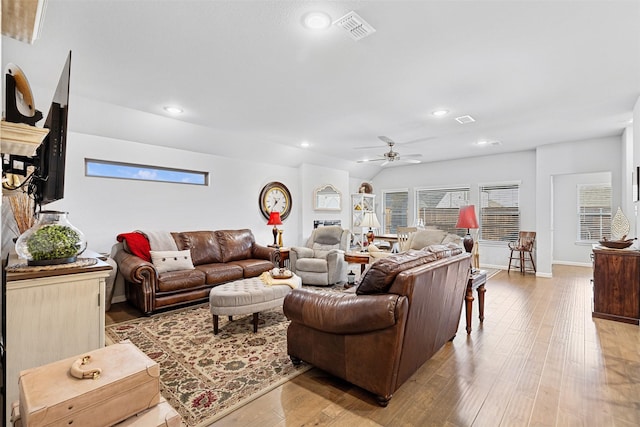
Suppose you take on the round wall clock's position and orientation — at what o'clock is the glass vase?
The glass vase is roughly at 2 o'clock from the round wall clock.

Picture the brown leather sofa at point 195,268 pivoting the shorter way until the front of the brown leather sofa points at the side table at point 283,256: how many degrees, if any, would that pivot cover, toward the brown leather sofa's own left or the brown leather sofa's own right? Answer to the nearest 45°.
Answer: approximately 90° to the brown leather sofa's own left

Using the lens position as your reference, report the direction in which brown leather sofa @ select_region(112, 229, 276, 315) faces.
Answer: facing the viewer and to the right of the viewer

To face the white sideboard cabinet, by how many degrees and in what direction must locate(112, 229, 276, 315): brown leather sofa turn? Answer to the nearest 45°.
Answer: approximately 45° to its right

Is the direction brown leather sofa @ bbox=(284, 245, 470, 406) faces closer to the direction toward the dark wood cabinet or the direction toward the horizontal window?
the horizontal window

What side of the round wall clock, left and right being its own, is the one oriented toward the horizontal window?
right

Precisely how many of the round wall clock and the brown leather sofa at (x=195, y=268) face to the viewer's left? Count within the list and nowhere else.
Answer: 0

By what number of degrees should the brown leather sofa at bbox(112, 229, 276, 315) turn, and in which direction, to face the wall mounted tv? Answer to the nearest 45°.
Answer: approximately 45° to its right

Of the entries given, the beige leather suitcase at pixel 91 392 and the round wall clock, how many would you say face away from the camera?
0

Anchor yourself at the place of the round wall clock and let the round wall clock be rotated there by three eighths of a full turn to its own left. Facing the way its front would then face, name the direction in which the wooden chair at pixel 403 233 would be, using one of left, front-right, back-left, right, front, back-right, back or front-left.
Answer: right
